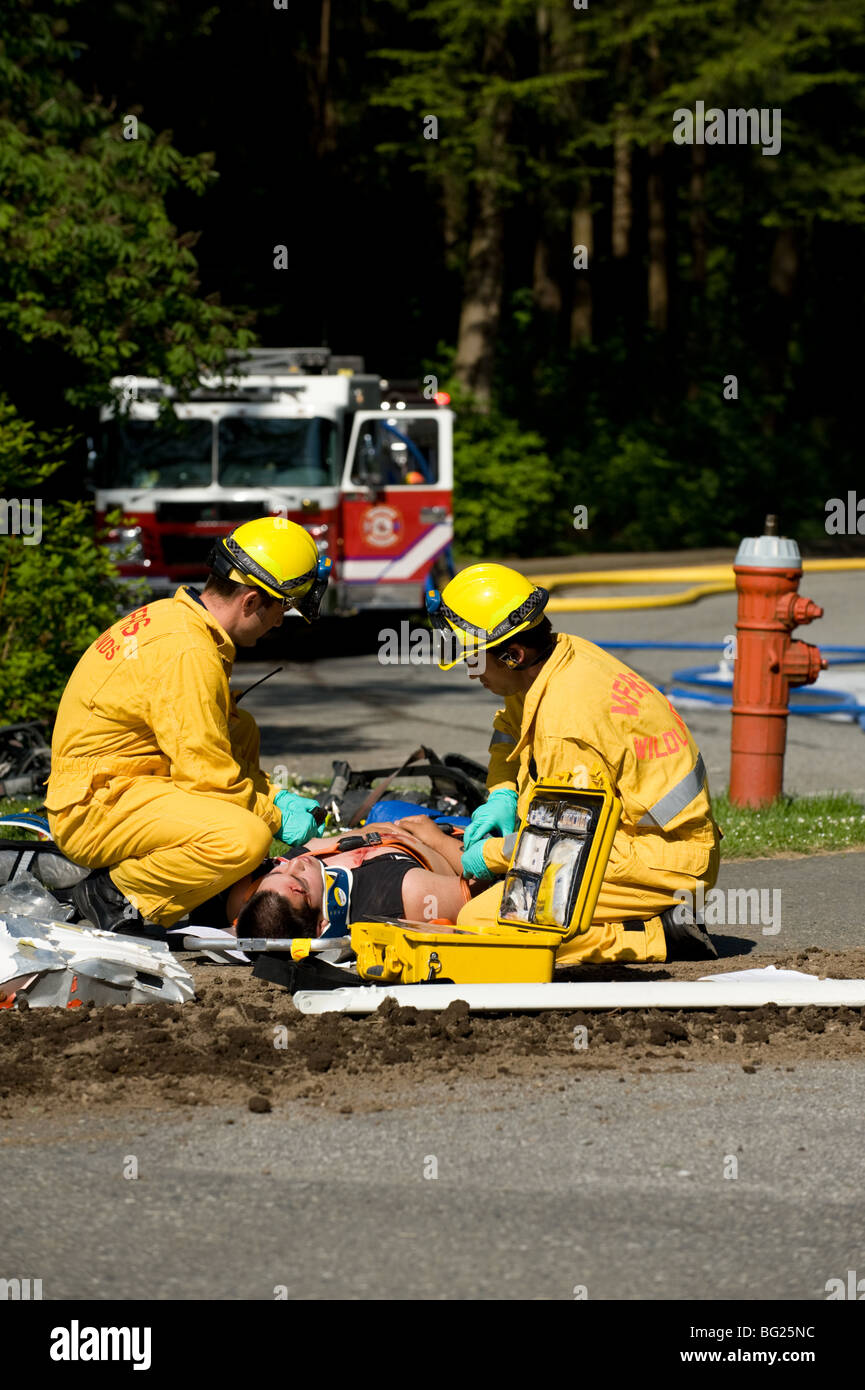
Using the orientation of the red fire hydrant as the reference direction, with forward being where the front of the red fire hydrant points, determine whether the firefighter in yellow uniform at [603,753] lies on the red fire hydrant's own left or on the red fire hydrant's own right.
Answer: on the red fire hydrant's own right

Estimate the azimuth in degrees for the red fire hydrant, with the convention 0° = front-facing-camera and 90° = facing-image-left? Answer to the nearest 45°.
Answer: approximately 270°

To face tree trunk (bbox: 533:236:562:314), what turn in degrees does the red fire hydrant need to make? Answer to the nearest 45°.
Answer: approximately 90° to its left

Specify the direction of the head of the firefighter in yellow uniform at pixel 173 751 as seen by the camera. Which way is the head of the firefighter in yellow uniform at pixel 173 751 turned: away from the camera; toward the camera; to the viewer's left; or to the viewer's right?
to the viewer's right

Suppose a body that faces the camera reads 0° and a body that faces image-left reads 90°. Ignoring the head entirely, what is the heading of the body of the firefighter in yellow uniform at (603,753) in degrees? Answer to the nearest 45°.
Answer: approximately 90°

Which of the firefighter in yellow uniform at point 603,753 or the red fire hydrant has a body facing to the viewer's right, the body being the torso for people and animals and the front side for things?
the red fire hydrant

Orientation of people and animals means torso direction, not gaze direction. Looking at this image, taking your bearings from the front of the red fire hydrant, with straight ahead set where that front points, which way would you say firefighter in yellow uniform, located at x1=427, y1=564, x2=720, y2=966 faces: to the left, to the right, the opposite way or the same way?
the opposite way

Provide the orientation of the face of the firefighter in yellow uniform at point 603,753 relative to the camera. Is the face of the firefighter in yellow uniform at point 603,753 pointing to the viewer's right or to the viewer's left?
to the viewer's left

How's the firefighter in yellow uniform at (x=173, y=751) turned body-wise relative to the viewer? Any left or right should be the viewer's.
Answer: facing to the right of the viewer

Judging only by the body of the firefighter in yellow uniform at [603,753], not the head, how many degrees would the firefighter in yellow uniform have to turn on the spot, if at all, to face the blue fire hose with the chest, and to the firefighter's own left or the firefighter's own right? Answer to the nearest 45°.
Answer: approximately 90° to the firefighter's own right
